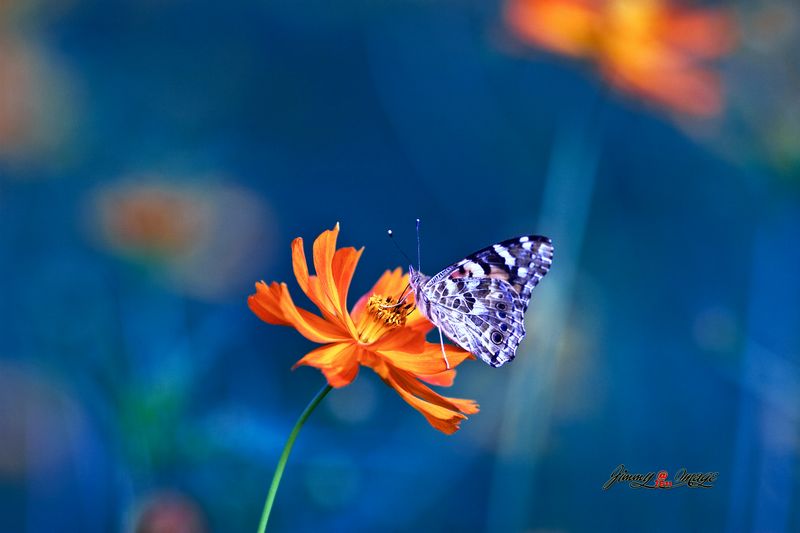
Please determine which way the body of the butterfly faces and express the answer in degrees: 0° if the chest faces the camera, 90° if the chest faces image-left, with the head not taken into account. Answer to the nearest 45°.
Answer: approximately 90°
